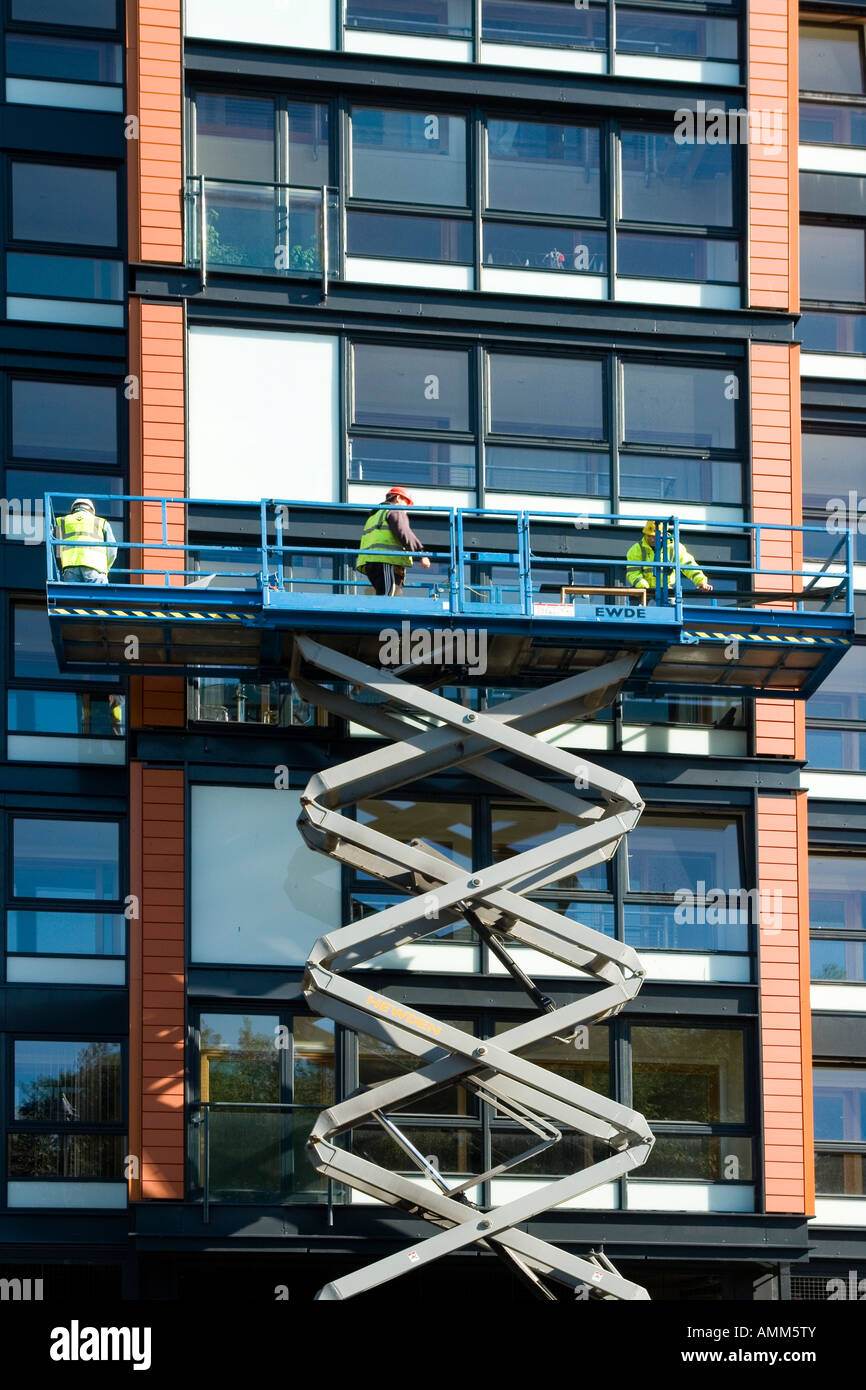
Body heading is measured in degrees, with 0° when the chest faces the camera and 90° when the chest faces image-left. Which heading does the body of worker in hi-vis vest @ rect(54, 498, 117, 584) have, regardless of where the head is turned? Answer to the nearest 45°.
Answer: approximately 180°

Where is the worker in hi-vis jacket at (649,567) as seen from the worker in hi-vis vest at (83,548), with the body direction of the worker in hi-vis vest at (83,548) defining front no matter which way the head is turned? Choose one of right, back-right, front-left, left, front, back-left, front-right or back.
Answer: right

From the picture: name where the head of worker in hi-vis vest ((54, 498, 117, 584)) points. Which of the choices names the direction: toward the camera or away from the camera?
away from the camera

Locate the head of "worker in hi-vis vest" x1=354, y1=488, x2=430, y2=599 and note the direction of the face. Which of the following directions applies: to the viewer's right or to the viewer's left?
to the viewer's right
